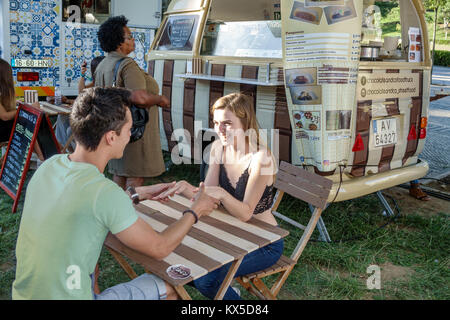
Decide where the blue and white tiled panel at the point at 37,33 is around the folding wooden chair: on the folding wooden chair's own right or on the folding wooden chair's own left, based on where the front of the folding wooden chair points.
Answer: on the folding wooden chair's own right

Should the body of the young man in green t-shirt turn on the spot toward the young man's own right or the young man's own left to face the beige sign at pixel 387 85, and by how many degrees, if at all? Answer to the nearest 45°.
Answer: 0° — they already face it

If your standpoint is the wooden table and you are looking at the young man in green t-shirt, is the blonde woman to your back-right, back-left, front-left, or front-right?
back-right

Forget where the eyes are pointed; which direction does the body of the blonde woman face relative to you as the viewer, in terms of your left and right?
facing the viewer and to the left of the viewer

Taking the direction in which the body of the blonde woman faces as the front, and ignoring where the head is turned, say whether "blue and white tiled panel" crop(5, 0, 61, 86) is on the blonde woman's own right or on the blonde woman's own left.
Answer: on the blonde woman's own right

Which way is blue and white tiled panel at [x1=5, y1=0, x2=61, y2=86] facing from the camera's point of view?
toward the camera

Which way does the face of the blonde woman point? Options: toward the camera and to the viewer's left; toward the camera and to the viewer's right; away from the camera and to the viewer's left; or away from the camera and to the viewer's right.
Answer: toward the camera and to the viewer's left

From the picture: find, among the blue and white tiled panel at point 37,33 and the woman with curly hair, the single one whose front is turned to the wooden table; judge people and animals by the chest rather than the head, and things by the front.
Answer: the blue and white tiled panel

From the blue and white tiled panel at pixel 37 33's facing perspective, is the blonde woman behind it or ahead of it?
ahead

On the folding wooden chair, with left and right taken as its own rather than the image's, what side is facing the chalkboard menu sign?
right

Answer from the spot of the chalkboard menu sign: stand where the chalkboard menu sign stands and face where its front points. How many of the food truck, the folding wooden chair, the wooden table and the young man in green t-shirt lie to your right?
0

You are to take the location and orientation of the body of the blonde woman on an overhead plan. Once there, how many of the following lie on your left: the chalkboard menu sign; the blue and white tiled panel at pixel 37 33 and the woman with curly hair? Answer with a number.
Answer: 0

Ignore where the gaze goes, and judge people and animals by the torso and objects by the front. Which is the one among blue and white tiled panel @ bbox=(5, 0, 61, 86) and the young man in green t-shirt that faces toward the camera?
the blue and white tiled panel
